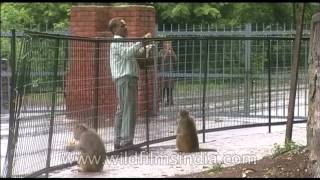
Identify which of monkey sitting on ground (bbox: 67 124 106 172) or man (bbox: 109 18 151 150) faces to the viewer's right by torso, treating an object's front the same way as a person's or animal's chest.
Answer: the man

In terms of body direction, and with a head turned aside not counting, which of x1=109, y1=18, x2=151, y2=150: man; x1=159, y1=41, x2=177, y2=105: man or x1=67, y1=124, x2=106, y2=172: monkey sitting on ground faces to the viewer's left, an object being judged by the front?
the monkey sitting on ground

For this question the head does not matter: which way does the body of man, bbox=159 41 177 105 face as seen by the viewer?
toward the camera

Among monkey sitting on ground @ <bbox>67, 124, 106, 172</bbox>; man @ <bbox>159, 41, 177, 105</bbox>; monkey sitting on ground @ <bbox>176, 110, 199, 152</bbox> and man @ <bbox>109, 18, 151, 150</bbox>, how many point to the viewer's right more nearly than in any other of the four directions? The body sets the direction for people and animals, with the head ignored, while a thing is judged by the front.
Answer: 1

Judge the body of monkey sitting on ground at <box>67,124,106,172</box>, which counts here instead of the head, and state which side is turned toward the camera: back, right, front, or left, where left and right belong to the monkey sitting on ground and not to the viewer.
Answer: left

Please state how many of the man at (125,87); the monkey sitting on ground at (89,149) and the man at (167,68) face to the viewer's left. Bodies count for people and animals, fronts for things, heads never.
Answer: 1

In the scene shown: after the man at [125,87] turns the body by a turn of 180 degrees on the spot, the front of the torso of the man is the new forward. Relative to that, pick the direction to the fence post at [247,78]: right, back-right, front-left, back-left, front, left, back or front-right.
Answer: back-right

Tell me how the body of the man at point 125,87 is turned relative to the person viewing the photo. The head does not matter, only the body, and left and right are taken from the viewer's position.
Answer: facing to the right of the viewer

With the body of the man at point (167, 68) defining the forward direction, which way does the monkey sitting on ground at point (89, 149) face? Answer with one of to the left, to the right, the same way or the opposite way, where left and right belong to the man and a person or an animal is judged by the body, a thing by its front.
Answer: to the right

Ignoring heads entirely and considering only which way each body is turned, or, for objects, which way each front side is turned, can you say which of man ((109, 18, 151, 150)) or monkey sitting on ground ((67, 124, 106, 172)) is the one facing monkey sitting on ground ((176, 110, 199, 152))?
the man
